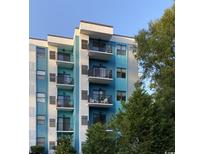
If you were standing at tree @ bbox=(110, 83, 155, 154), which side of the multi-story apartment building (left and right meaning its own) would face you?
front

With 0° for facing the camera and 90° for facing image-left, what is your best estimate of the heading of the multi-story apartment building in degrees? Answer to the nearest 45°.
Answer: approximately 0°

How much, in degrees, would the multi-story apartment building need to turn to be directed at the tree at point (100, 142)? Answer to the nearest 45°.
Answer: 0° — it already faces it

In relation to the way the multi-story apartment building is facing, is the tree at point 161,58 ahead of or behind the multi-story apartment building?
ahead

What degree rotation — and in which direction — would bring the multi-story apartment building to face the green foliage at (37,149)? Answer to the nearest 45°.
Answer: approximately 45° to its right
